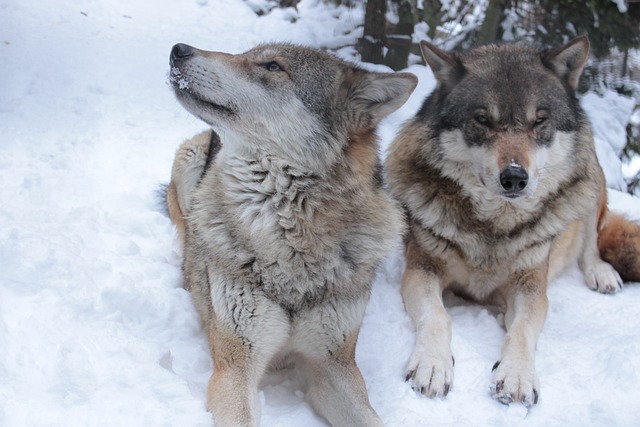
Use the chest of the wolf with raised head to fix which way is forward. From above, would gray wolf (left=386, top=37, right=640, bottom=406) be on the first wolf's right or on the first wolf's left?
on the first wolf's left

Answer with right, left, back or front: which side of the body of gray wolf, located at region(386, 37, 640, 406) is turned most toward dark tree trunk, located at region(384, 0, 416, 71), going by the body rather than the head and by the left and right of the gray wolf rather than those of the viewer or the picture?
back

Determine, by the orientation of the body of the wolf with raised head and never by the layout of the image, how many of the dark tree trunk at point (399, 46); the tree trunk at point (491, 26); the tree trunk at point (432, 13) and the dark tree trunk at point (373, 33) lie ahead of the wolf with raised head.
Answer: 0

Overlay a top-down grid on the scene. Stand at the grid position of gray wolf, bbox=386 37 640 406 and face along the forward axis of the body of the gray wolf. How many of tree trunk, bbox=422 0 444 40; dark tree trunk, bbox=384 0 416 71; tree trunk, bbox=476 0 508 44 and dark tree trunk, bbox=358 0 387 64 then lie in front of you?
0

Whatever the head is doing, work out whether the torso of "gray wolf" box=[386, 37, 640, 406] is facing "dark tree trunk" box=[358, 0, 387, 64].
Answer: no

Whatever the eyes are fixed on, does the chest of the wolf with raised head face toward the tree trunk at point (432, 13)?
no

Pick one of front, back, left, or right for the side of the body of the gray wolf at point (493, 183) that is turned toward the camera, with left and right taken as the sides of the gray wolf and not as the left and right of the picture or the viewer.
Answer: front

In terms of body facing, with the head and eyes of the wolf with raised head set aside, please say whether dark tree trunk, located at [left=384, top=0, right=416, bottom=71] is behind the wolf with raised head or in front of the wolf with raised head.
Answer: behind

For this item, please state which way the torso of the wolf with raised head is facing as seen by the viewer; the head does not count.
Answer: toward the camera

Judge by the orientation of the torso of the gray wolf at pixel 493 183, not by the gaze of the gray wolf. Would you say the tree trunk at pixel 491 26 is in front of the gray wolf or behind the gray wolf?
behind

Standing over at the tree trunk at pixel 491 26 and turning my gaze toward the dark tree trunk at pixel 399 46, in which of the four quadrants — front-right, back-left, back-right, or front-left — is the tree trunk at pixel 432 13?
front-right

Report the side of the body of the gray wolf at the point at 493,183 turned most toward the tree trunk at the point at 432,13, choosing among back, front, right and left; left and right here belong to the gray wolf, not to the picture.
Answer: back

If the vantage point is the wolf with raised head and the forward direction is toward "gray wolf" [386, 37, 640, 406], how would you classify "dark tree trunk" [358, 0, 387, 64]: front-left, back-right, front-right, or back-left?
front-left

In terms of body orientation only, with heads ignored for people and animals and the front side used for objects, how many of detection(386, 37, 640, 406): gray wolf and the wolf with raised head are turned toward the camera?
2

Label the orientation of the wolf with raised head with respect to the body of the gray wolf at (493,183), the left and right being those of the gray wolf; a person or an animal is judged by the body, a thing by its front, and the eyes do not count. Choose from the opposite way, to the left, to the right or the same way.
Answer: the same way

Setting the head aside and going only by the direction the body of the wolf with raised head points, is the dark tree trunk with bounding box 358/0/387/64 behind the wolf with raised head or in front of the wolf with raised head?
behind
